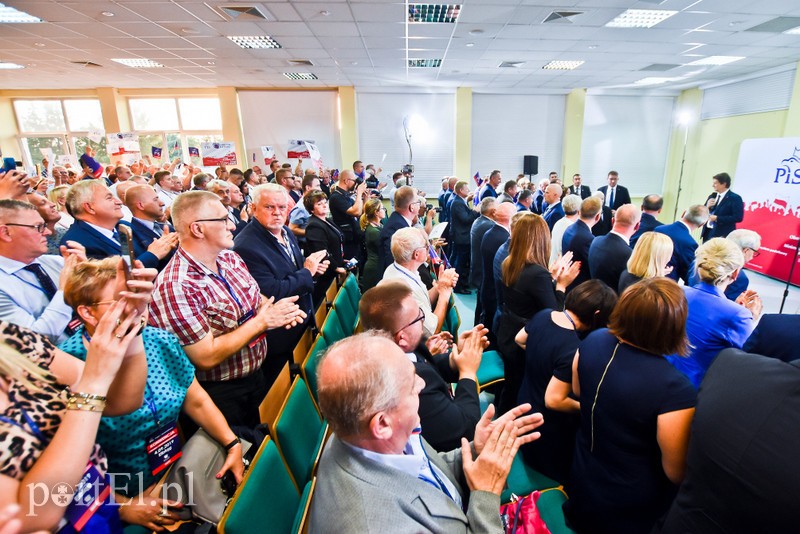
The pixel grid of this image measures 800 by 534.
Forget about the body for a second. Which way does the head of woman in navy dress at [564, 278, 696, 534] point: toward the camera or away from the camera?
away from the camera

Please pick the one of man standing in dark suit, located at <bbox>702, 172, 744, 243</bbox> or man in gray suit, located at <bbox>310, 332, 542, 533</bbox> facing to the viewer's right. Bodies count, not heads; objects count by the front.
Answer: the man in gray suit

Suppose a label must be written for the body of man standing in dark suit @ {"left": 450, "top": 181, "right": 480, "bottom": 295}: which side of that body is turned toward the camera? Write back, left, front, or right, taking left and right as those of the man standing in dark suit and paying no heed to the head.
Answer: right

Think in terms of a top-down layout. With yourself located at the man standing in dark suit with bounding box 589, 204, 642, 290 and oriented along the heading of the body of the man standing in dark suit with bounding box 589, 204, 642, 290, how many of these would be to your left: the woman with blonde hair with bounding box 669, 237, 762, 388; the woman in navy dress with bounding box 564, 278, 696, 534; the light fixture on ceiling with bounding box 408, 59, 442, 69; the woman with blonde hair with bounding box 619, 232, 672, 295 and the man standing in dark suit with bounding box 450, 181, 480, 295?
2

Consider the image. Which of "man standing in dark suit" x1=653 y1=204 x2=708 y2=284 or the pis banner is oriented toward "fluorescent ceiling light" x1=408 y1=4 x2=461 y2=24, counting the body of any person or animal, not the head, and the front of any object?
the pis banner

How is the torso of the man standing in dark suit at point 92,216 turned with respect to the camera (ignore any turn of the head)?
to the viewer's right

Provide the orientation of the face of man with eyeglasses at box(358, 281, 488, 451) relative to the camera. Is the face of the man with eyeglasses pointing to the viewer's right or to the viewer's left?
to the viewer's right

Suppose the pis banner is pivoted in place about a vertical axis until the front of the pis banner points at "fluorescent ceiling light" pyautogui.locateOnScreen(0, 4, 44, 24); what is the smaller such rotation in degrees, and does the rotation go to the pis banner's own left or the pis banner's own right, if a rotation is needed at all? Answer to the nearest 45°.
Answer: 0° — it already faces it

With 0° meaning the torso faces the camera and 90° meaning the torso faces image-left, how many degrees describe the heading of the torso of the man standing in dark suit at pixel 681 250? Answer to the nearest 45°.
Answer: approximately 225°

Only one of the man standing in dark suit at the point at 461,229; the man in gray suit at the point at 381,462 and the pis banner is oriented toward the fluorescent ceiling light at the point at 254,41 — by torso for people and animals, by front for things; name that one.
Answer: the pis banner

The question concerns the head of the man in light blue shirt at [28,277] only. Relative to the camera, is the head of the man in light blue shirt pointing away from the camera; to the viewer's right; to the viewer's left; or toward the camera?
to the viewer's right

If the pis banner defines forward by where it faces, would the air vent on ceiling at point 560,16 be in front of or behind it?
in front

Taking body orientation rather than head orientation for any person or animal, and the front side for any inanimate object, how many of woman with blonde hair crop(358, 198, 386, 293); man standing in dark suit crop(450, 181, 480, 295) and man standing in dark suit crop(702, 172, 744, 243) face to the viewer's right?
2

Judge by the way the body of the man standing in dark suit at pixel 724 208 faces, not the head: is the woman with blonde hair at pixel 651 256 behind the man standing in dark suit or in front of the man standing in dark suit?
in front
